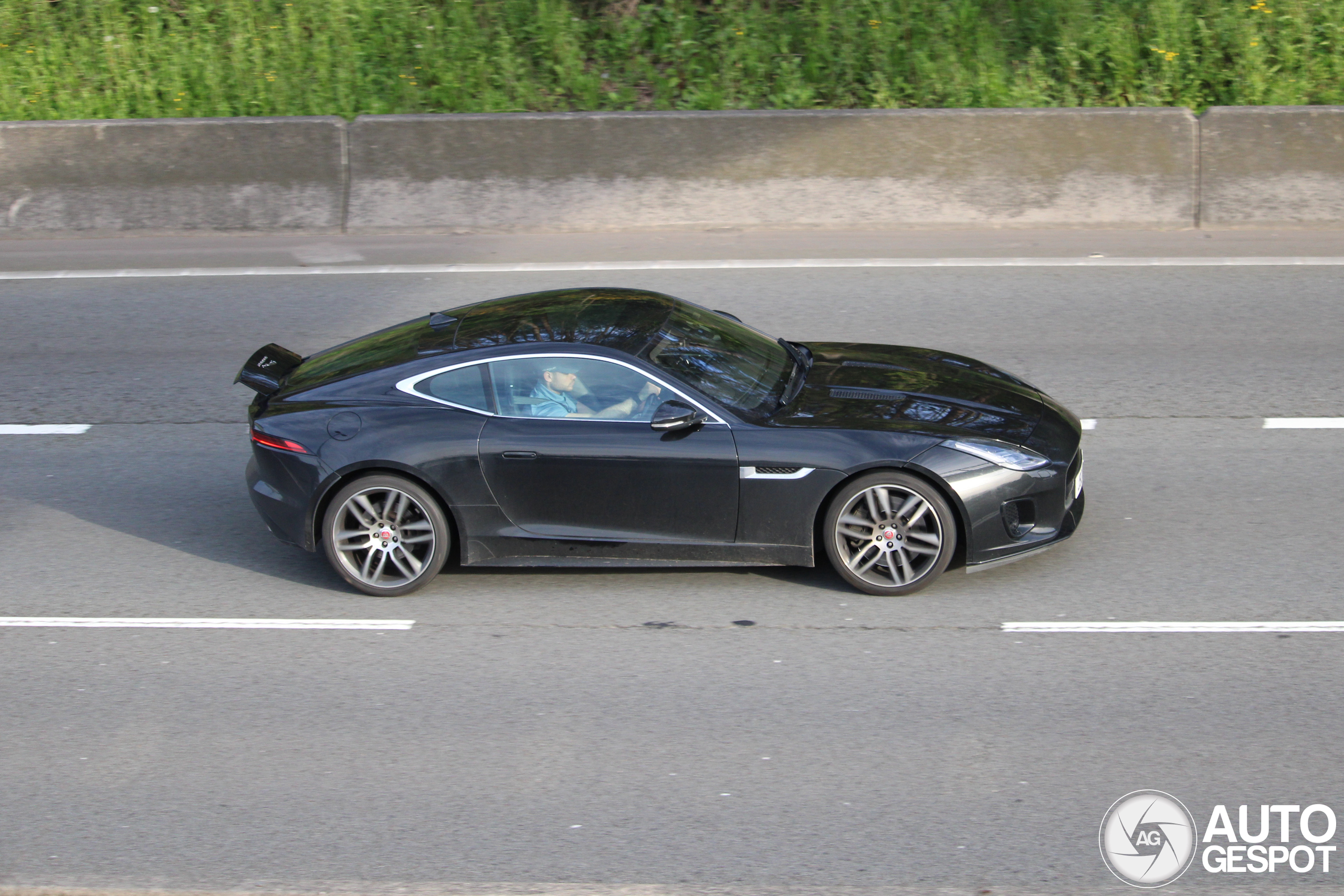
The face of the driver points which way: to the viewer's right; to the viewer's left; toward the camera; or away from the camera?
to the viewer's right

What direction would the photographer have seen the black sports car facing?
facing to the right of the viewer

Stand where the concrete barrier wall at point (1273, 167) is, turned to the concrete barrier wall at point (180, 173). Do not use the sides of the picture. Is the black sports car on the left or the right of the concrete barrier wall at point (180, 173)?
left

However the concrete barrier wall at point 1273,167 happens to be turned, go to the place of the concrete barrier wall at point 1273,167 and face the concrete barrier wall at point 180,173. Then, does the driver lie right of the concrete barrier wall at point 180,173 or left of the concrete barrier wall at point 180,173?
left

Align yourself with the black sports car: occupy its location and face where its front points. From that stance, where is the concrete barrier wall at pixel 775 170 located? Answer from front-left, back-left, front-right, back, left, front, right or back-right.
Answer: left

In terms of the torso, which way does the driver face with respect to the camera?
to the viewer's right

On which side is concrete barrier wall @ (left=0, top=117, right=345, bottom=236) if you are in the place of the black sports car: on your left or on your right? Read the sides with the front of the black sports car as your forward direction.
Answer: on your left

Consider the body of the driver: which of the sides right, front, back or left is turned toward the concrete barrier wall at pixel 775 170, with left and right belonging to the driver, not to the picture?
left

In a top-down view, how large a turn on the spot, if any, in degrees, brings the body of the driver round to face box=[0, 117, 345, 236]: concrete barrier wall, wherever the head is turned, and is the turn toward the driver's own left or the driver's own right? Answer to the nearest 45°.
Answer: approximately 135° to the driver's own left

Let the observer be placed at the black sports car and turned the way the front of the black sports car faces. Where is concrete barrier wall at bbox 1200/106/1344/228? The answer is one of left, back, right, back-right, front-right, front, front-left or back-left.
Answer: front-left
